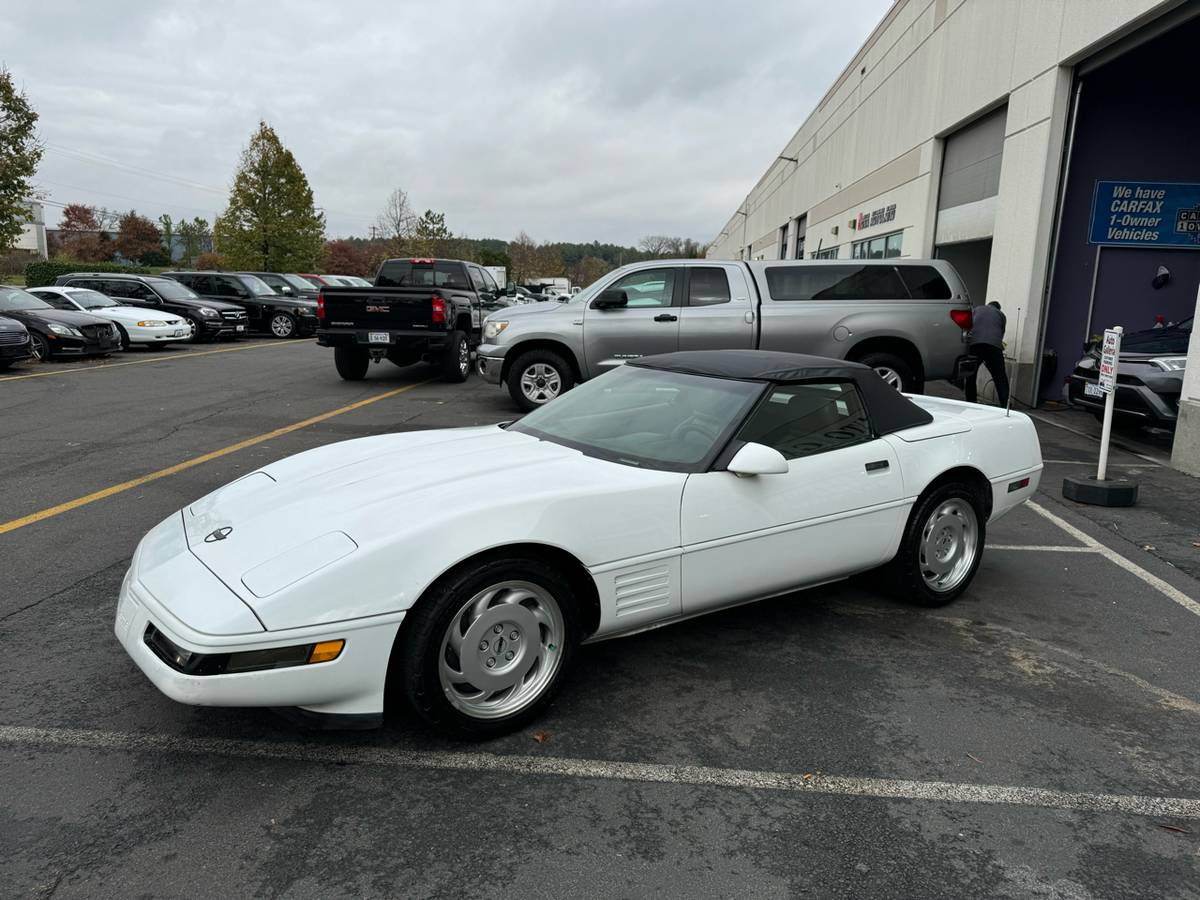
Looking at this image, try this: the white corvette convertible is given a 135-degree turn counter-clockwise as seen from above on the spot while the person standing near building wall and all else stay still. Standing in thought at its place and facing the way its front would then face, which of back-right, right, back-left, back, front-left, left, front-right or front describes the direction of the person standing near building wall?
front-left

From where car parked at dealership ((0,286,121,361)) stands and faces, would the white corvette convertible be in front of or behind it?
in front

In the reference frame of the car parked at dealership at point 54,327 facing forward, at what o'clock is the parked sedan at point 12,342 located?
The parked sedan is roughly at 2 o'clock from the car parked at dealership.

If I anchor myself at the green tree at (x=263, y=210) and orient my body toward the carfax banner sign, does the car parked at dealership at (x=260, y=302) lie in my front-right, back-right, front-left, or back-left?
front-right

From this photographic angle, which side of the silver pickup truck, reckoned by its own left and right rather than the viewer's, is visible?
left

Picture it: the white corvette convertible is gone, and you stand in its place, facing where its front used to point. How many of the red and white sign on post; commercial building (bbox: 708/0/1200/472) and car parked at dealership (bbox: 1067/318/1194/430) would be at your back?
3

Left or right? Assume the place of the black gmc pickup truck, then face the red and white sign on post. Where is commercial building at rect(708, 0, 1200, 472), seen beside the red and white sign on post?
left

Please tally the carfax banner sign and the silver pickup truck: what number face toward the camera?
1

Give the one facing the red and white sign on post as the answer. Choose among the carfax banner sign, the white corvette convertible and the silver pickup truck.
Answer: the carfax banner sign

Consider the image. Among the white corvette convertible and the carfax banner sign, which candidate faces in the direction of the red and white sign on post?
the carfax banner sign

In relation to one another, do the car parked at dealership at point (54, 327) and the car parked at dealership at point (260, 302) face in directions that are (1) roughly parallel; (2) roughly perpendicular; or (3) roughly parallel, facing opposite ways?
roughly parallel

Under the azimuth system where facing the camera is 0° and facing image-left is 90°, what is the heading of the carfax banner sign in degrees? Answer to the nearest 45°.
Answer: approximately 0°

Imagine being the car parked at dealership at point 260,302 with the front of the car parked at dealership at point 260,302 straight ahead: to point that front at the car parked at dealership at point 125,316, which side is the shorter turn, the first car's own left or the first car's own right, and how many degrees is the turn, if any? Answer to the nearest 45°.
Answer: approximately 90° to the first car's own right

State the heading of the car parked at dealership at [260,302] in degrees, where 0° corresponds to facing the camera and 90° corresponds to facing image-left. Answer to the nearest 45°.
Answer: approximately 315°

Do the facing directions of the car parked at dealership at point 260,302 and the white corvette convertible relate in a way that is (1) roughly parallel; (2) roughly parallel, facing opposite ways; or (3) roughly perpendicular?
roughly perpendicular

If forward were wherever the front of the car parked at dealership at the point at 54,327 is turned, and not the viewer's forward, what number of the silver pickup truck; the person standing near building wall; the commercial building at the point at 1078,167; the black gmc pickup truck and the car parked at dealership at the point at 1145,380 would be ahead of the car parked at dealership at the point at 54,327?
5

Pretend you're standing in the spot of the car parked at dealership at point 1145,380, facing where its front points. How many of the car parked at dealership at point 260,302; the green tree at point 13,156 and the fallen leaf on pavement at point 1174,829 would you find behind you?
0

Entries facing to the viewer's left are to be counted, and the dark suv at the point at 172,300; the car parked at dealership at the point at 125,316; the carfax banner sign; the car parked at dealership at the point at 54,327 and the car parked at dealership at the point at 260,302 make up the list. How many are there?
0

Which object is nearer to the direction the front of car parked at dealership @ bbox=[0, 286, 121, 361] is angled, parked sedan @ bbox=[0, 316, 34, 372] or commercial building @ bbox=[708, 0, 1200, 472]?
the commercial building

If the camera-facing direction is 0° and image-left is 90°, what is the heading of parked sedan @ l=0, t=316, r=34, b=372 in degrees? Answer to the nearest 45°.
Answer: approximately 315°
